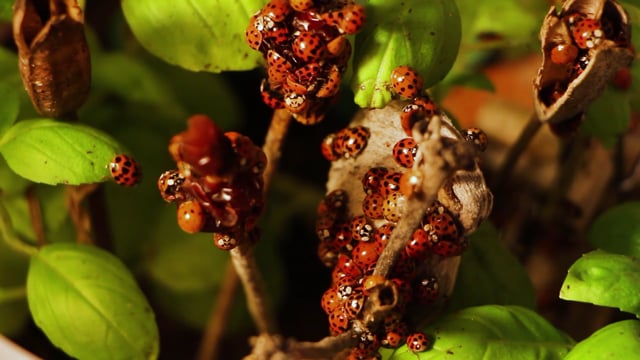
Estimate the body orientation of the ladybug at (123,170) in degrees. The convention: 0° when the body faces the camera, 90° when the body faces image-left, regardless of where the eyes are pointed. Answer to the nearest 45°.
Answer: approximately 90°
